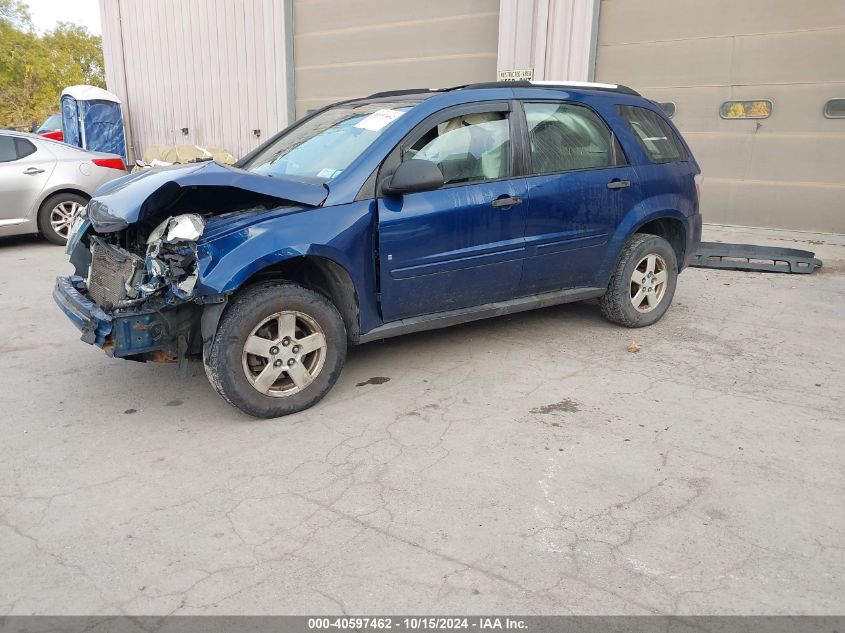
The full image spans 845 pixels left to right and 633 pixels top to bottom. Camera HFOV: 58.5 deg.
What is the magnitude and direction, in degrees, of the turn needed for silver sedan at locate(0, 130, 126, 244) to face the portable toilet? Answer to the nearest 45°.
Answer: approximately 90° to its right

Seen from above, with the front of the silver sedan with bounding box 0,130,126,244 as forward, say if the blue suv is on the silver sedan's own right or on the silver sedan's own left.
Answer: on the silver sedan's own left

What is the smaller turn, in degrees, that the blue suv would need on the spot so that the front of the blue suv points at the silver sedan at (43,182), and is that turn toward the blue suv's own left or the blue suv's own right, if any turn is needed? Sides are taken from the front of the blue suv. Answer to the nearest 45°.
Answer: approximately 90° to the blue suv's own right

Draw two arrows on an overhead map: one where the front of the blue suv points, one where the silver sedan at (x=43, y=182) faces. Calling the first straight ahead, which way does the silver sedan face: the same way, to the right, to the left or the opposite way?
the same way

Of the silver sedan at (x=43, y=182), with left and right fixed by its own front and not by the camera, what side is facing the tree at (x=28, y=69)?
right

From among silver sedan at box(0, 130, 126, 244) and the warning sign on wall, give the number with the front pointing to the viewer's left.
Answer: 1

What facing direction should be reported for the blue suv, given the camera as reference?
facing the viewer and to the left of the viewer

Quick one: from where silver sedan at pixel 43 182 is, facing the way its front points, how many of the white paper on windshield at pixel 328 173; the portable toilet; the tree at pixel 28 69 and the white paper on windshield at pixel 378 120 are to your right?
2

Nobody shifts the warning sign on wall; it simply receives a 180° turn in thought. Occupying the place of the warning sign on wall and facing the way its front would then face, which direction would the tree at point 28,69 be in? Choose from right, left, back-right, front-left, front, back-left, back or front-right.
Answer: front-left

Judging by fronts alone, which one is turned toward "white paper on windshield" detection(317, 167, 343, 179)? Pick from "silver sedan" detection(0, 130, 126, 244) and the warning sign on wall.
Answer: the warning sign on wall

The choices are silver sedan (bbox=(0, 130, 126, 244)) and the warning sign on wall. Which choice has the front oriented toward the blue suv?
the warning sign on wall

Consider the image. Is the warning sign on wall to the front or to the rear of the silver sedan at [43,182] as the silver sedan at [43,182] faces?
to the rear

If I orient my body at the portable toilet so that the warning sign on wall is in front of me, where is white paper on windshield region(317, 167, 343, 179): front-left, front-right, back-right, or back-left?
front-right

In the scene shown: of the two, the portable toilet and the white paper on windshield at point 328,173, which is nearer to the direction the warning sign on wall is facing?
the white paper on windshield

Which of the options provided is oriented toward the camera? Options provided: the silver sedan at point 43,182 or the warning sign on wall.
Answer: the warning sign on wall

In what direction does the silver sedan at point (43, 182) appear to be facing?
to the viewer's left

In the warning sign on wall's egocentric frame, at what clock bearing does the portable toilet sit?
The portable toilet is roughly at 4 o'clock from the warning sign on wall.

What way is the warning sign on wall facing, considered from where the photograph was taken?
facing the viewer

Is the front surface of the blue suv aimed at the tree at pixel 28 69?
no
